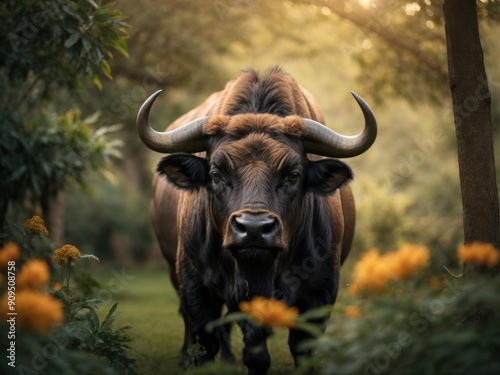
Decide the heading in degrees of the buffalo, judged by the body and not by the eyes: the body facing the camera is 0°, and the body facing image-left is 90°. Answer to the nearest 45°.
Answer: approximately 0°

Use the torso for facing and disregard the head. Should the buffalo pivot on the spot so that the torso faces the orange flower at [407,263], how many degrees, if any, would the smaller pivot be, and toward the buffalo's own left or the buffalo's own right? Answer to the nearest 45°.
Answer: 0° — it already faces it

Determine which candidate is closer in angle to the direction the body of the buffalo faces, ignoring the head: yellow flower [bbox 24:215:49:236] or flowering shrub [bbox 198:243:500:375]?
the flowering shrub

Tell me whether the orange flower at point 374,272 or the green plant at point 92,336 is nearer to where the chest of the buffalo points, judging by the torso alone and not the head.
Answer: the orange flower

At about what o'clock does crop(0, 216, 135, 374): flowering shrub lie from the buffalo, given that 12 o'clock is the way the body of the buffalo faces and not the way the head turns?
The flowering shrub is roughly at 1 o'clock from the buffalo.

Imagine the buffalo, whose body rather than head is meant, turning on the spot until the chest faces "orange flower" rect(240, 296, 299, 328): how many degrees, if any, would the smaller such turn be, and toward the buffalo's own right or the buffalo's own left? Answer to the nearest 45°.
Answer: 0° — it already faces it

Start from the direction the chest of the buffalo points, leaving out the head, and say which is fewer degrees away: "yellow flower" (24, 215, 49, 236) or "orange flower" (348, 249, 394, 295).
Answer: the orange flower

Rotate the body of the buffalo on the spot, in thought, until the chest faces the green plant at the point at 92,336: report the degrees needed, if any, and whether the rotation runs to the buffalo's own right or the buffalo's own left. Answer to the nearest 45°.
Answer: approximately 45° to the buffalo's own right

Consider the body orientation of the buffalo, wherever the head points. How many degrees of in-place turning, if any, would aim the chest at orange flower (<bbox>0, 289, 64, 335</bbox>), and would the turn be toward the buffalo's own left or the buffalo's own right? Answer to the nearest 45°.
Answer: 0° — it already faces it
